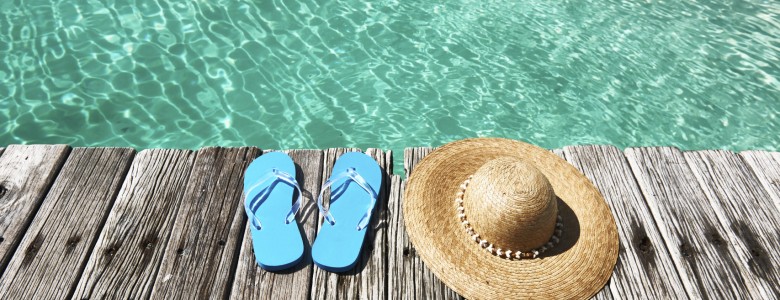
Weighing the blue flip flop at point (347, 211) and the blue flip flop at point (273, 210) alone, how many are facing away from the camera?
2

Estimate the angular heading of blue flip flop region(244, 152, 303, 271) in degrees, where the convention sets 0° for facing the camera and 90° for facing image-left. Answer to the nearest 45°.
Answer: approximately 180°

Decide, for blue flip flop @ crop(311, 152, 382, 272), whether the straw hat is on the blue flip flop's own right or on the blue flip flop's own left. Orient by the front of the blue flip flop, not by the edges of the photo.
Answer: on the blue flip flop's own right

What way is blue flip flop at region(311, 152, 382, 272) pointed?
away from the camera
